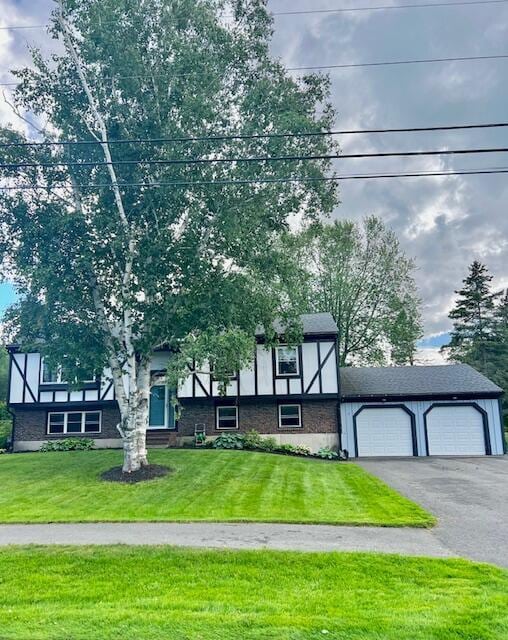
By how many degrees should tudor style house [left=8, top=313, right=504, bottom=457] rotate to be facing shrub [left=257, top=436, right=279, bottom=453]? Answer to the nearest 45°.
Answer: approximately 45° to its right

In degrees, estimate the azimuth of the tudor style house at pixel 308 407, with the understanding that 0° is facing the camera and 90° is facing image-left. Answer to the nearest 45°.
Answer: approximately 0°

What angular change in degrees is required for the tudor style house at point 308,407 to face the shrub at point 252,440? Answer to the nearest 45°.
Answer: approximately 45° to its right

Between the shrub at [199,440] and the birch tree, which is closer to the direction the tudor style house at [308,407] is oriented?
the birch tree

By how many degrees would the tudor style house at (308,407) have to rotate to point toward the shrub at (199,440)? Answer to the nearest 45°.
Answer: approximately 90° to its right
